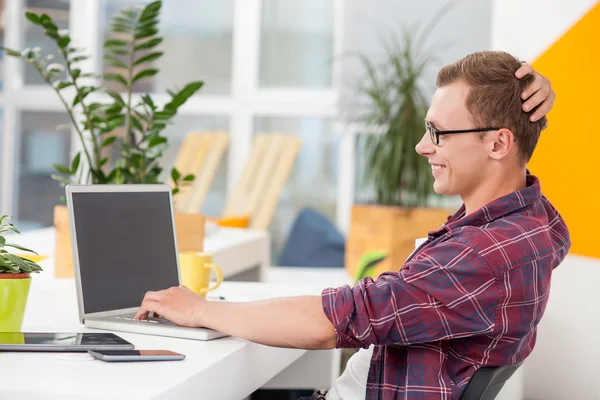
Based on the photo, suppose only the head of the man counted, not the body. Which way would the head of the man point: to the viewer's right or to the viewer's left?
to the viewer's left

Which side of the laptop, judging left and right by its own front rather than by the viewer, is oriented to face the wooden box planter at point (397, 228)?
left

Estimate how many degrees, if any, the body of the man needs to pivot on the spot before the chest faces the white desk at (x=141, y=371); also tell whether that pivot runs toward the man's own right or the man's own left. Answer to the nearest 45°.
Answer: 0° — they already face it

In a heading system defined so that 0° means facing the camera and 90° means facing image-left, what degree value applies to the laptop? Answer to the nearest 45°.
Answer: approximately 315°

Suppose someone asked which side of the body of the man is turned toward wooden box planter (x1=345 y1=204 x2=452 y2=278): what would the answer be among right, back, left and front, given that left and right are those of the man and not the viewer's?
right

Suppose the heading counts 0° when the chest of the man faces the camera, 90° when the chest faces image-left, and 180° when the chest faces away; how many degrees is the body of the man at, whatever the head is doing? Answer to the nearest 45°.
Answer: approximately 90°

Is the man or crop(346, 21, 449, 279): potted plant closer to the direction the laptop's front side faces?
the man
